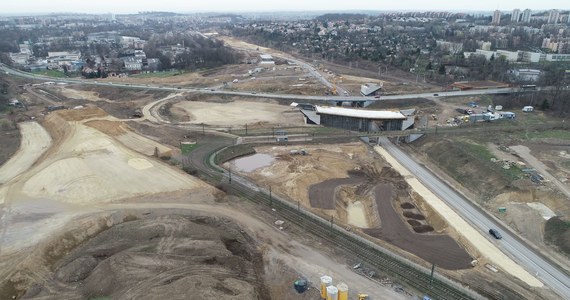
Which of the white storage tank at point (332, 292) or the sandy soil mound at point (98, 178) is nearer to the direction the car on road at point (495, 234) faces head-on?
the white storage tank

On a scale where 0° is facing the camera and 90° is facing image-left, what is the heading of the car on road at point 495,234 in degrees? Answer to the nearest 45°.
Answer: approximately 315°

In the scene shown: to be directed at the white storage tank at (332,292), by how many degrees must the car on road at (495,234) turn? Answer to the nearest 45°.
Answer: approximately 90° to its right

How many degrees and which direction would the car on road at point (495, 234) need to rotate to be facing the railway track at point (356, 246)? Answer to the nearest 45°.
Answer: approximately 90° to its right

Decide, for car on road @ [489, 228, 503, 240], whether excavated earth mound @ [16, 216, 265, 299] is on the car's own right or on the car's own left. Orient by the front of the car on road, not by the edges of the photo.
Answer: on the car's own right

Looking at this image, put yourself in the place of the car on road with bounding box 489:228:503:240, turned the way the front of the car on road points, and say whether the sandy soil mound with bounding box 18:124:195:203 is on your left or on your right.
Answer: on your right
